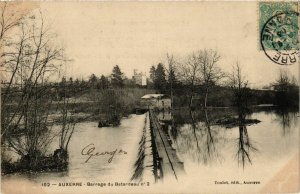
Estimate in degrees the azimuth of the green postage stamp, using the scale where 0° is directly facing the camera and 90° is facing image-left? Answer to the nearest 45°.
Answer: approximately 0°
